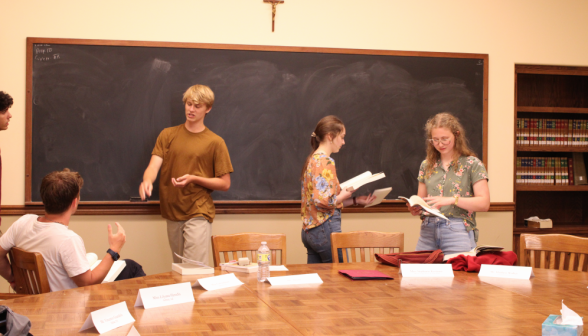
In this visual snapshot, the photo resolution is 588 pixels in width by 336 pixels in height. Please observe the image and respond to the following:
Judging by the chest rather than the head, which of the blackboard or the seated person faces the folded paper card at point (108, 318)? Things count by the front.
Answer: the blackboard

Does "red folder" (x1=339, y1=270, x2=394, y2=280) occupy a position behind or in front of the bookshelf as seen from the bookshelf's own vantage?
in front

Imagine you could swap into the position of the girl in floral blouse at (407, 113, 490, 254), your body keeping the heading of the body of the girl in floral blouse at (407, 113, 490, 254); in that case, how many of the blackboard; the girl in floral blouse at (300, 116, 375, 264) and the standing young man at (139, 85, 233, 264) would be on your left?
0

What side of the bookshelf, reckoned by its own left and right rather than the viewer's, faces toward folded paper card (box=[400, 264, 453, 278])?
front

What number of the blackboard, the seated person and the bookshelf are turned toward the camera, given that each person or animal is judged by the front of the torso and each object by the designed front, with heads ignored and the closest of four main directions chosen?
2

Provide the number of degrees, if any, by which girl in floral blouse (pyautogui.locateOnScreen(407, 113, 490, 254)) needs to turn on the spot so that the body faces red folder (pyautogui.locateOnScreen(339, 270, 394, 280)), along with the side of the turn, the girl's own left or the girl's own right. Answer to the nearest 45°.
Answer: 0° — they already face it

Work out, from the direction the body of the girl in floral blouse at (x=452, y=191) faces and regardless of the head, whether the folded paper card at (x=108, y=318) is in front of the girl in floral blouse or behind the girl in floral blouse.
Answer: in front

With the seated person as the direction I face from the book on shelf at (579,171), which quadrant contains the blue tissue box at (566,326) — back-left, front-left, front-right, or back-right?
front-left

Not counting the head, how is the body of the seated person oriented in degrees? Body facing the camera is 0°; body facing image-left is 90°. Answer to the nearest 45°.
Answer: approximately 225°

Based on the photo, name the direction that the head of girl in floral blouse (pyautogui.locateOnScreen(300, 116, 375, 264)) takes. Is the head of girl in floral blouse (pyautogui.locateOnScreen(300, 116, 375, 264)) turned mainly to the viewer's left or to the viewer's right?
to the viewer's right

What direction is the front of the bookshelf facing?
toward the camera

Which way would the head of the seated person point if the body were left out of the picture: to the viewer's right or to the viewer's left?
to the viewer's right

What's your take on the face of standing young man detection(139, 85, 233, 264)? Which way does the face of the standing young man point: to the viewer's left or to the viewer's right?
to the viewer's left

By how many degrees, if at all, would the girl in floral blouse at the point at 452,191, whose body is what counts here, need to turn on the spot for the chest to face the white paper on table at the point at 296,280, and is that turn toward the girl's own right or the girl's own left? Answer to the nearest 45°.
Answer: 0° — they already face it

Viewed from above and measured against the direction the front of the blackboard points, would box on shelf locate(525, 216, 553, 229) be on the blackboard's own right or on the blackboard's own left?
on the blackboard's own left

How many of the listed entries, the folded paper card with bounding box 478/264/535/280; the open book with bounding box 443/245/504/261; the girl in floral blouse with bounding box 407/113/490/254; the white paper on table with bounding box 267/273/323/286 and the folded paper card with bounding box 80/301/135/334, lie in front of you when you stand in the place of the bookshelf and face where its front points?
5

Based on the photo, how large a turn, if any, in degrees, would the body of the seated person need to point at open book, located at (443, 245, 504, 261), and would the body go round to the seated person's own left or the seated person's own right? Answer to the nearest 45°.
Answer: approximately 45° to the seated person's own right

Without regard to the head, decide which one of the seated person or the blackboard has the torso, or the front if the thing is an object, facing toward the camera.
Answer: the blackboard

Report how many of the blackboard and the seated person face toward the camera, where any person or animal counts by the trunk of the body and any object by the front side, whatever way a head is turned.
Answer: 1

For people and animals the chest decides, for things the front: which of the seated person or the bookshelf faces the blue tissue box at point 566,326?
the bookshelf

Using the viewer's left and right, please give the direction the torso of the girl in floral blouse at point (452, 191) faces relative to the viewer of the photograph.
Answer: facing the viewer and to the left of the viewer

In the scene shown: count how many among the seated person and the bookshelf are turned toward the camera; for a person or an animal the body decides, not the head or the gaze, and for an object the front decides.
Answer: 1
